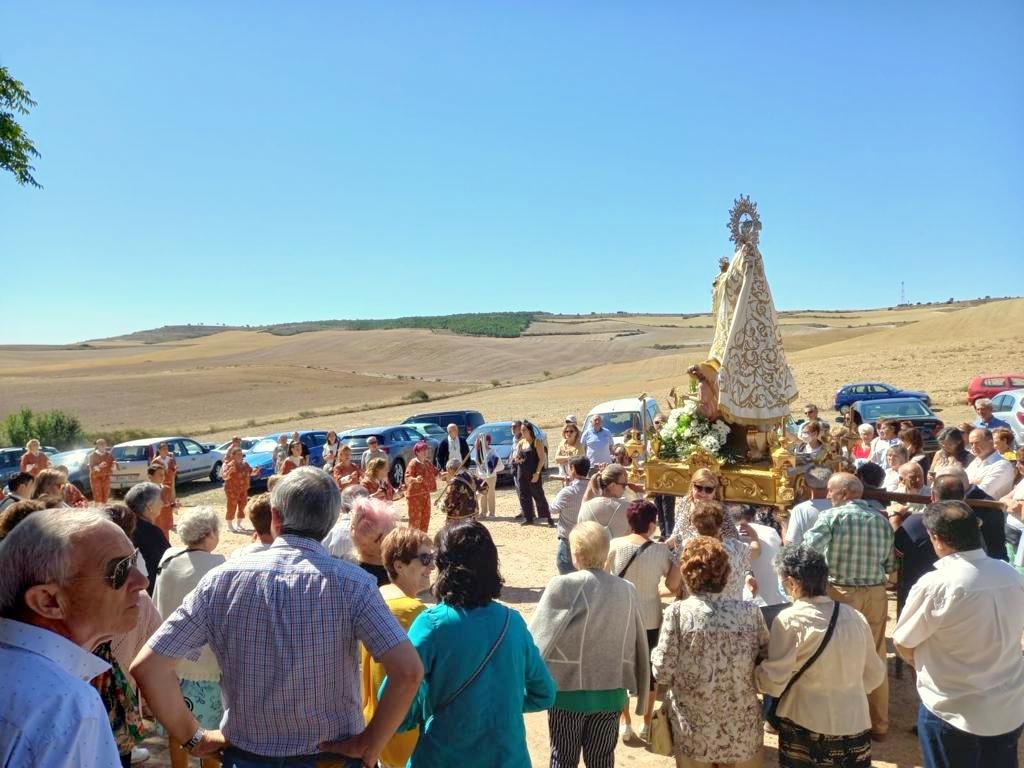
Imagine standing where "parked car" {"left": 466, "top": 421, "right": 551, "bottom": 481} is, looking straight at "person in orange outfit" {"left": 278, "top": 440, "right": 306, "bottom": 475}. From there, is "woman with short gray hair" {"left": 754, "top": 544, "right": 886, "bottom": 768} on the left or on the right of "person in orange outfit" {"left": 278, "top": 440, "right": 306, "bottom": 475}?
left

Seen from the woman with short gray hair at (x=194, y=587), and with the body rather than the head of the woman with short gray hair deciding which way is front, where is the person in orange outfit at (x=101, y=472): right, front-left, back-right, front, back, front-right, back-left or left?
front-left

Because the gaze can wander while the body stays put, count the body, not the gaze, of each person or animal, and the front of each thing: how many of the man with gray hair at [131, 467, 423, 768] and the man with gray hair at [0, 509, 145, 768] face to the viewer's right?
1

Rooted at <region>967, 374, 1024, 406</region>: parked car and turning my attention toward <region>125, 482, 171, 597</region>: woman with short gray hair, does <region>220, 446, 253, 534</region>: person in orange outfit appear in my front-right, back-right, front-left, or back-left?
front-right

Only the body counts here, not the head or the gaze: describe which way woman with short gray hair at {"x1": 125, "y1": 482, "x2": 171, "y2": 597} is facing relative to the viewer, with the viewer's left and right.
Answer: facing away from the viewer and to the right of the viewer

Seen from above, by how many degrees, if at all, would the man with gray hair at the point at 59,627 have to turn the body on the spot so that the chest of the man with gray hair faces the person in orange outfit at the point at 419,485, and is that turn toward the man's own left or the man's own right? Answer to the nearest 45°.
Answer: approximately 45° to the man's own left

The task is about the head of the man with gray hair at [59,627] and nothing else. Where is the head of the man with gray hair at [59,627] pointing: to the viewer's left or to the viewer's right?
to the viewer's right

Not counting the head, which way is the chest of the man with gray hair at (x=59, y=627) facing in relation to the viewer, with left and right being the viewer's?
facing to the right of the viewer

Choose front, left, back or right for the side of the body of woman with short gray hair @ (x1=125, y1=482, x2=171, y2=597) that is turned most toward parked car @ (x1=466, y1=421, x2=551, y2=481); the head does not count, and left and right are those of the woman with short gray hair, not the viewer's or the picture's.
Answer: front

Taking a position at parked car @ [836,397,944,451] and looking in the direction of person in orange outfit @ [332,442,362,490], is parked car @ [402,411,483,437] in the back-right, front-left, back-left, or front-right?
front-right

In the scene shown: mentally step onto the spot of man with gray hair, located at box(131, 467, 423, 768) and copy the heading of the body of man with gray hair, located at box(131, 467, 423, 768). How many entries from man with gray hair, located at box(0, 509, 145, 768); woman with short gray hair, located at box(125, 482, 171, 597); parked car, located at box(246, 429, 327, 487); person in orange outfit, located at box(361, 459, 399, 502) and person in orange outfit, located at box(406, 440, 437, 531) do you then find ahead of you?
4

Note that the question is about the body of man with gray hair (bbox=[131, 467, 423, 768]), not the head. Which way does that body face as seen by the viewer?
away from the camera

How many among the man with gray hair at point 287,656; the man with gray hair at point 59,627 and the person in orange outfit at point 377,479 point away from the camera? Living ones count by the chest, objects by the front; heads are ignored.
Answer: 1

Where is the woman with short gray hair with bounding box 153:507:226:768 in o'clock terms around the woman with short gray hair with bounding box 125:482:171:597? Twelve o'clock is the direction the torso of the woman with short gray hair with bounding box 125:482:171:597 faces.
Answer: the woman with short gray hair with bounding box 153:507:226:768 is roughly at 4 o'clock from the woman with short gray hair with bounding box 125:482:171:597.
